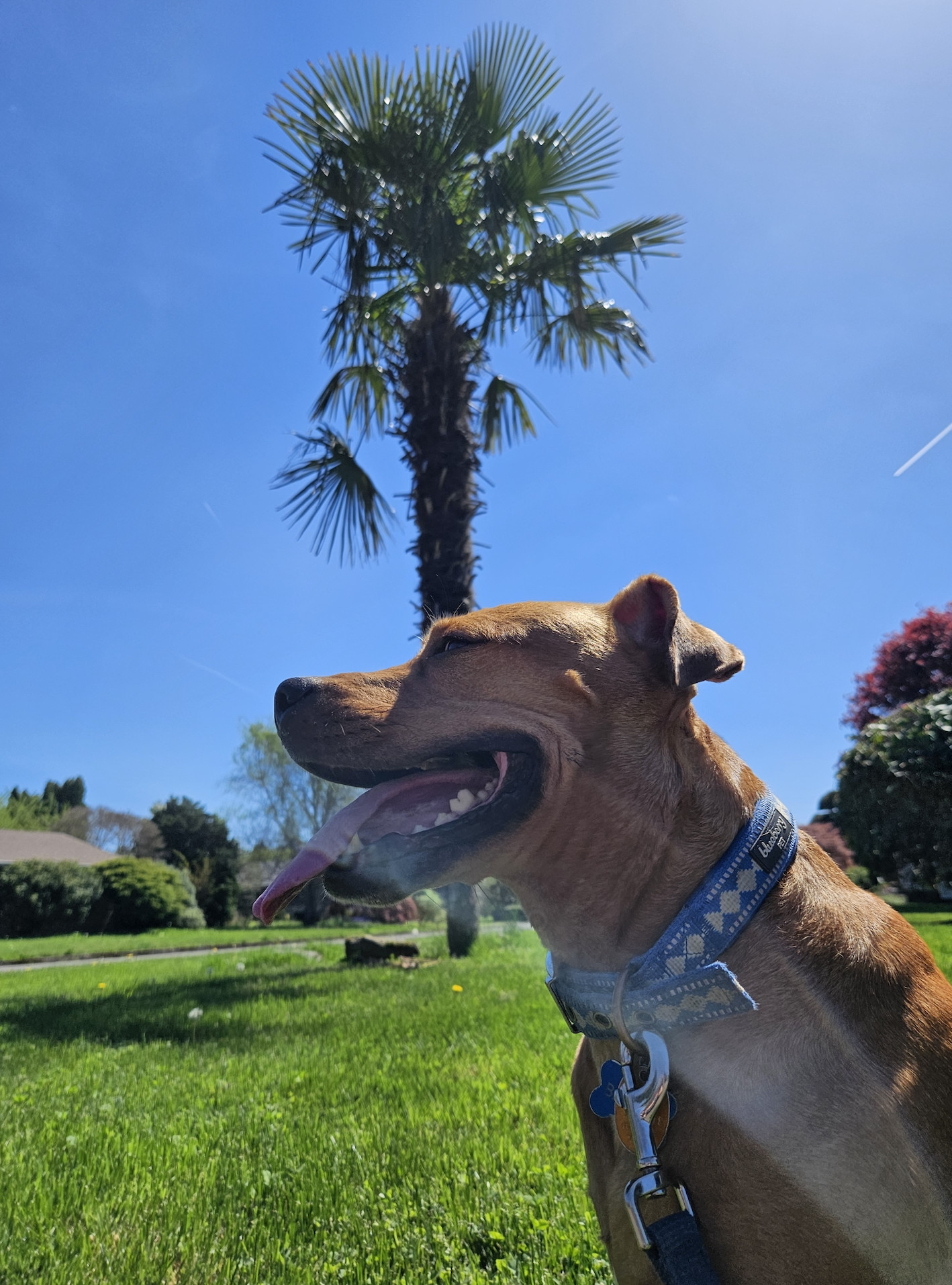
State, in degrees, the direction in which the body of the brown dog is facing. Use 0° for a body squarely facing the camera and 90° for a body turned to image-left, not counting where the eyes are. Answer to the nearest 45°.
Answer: approximately 90°

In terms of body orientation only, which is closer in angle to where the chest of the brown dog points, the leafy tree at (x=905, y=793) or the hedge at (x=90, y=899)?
the hedge

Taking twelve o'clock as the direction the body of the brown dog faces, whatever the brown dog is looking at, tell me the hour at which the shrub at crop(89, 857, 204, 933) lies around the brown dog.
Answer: The shrub is roughly at 2 o'clock from the brown dog.

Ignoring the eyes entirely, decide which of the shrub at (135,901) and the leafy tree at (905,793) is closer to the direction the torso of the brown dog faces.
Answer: the shrub

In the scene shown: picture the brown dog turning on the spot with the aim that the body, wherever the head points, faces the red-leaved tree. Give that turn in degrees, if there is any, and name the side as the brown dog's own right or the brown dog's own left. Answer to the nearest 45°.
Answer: approximately 135° to the brown dog's own right

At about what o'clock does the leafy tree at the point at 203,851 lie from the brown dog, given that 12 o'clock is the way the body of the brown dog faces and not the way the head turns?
The leafy tree is roughly at 2 o'clock from the brown dog.

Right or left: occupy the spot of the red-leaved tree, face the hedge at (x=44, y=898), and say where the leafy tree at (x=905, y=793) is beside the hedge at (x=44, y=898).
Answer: left
